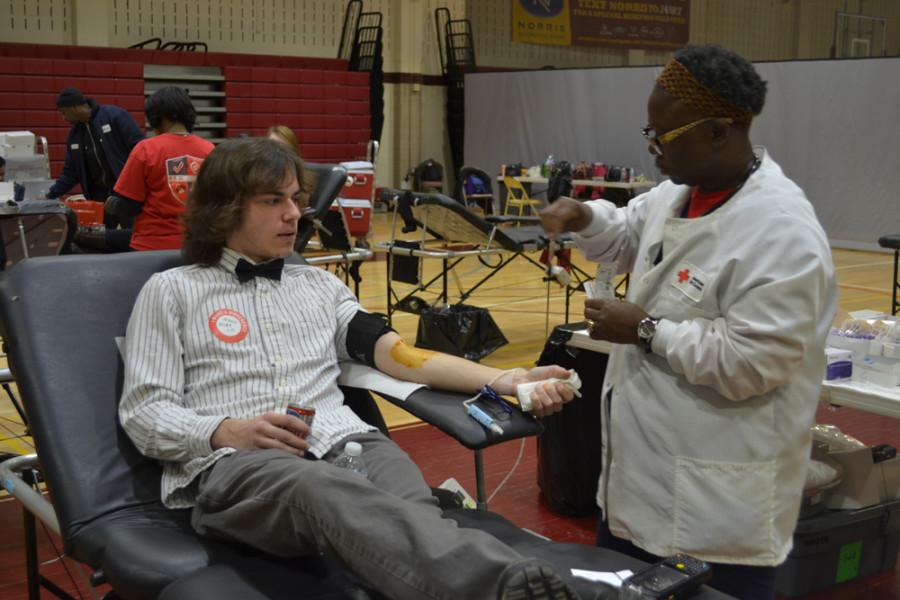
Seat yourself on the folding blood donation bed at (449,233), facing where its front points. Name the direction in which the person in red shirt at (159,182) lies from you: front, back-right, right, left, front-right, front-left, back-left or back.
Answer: back-right

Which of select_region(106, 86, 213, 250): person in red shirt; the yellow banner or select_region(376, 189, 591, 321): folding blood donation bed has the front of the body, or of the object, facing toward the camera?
the yellow banner

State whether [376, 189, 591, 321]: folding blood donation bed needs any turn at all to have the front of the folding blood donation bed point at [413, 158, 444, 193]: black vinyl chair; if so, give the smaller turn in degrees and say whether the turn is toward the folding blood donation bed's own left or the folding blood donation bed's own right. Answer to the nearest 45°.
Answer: approximately 90° to the folding blood donation bed's own left

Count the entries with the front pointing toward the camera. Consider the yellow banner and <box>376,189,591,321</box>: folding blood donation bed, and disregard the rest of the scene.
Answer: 1

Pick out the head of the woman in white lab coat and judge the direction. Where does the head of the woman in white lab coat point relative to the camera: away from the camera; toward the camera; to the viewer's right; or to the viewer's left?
to the viewer's left

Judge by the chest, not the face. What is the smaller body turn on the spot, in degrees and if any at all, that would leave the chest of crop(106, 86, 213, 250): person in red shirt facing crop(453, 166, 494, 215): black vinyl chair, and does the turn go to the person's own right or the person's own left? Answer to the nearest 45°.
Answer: approximately 90° to the person's own right

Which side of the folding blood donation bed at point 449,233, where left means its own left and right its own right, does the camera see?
right

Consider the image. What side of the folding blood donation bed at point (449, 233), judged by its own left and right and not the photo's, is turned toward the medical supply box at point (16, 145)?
back

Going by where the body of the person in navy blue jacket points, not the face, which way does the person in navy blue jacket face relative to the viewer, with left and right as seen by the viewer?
facing the viewer and to the left of the viewer

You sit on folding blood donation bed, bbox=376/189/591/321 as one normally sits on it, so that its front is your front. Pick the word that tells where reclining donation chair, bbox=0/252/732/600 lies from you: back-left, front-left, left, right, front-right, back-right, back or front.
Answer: right

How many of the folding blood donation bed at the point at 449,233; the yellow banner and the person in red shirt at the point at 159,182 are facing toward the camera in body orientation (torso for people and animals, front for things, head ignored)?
1

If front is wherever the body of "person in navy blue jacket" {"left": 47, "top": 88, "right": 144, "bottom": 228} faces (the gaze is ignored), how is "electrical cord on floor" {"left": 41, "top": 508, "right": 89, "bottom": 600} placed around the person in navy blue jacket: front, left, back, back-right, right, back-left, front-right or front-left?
front-left
